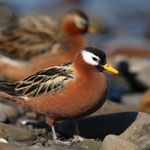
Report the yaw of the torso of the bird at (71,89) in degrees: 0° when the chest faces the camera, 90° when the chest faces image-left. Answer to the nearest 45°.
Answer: approximately 270°

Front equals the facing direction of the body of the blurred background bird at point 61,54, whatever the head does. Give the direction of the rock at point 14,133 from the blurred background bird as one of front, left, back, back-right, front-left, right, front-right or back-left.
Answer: right

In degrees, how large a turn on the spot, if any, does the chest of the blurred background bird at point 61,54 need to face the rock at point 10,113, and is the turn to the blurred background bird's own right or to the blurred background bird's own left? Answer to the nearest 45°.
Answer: approximately 90° to the blurred background bird's own right

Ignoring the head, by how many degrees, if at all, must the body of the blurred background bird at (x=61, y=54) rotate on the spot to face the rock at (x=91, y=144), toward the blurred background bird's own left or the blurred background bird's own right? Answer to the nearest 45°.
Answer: approximately 90° to the blurred background bird's own right

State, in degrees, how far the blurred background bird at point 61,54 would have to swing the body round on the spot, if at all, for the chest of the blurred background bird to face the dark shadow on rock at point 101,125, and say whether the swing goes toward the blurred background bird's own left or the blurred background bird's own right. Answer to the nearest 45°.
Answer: approximately 90° to the blurred background bird's own right

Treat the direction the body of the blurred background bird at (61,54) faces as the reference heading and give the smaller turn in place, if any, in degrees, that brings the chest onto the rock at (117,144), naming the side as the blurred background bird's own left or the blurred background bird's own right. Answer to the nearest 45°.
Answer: approximately 90° to the blurred background bird's own right
